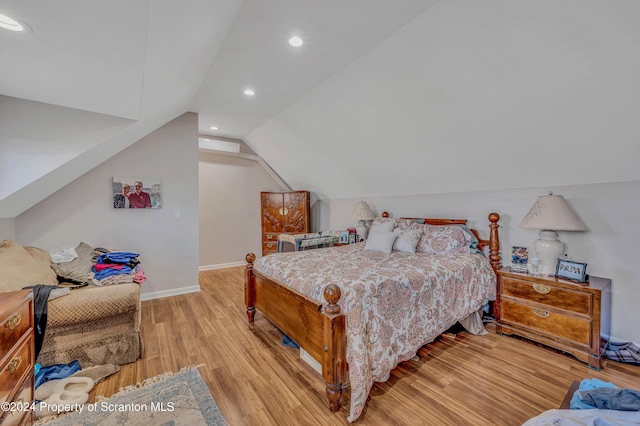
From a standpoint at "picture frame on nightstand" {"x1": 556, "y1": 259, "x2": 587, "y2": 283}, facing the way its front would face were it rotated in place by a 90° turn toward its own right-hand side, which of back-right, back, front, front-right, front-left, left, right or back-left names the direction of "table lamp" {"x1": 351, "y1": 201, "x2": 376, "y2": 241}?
front-left

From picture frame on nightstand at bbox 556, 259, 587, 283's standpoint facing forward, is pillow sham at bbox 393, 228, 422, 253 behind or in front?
in front

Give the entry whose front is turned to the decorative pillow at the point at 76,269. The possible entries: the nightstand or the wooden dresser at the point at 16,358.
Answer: the nightstand

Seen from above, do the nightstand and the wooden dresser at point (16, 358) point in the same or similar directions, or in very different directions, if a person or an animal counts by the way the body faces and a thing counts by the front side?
very different directions

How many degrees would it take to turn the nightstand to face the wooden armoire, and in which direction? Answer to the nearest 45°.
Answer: approximately 45° to its right

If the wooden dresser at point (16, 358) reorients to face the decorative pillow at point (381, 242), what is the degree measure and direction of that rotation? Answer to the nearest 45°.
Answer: approximately 45° to its left

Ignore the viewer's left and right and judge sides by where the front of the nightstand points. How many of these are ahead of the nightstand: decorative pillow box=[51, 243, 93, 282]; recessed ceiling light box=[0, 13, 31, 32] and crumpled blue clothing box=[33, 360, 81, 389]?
3

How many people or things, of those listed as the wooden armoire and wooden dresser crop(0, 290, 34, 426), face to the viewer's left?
0

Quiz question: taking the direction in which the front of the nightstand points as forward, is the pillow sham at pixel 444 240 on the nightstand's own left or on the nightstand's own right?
on the nightstand's own right

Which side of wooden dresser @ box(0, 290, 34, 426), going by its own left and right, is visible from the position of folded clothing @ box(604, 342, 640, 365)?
front

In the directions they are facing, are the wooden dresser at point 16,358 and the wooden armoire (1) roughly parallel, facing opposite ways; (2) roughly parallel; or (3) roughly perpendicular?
roughly perpendicular

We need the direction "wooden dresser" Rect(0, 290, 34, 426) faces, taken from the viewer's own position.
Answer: facing the viewer and to the right of the viewer

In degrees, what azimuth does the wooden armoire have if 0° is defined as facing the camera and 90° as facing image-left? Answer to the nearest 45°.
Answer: approximately 0°

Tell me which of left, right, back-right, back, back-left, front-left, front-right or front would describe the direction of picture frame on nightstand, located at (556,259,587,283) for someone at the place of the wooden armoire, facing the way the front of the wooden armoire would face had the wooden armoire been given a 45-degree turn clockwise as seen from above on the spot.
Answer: left
